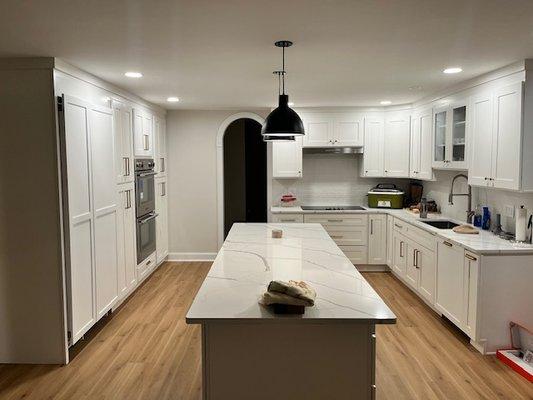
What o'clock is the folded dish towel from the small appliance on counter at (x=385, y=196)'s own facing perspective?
The folded dish towel is roughly at 12 o'clock from the small appliance on counter.

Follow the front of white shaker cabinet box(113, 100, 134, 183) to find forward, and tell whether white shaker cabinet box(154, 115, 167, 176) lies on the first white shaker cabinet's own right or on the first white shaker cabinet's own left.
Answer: on the first white shaker cabinet's own left

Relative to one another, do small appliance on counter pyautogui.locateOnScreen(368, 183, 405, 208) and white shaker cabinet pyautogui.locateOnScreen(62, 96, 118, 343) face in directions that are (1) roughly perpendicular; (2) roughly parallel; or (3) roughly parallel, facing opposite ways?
roughly perpendicular

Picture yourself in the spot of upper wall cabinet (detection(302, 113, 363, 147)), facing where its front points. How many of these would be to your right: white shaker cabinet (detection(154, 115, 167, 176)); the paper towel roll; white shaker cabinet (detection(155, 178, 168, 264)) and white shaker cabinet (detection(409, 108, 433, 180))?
2

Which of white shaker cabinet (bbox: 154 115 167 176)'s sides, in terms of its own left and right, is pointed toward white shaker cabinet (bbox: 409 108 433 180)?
front

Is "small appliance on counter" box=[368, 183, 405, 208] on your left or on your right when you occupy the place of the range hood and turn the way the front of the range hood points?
on your left

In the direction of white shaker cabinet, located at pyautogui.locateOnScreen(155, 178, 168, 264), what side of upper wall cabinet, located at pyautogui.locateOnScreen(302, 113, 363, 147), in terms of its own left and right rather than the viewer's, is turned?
right

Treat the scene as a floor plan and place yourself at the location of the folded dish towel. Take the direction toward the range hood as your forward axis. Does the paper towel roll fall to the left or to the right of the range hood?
right

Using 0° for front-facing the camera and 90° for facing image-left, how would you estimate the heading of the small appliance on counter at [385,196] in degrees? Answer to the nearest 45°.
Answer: approximately 0°

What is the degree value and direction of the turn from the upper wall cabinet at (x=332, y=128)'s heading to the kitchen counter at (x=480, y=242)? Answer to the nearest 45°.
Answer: approximately 45° to its left

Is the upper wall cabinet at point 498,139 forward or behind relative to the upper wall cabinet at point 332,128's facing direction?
forward

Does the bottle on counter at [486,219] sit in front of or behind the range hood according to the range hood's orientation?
in front

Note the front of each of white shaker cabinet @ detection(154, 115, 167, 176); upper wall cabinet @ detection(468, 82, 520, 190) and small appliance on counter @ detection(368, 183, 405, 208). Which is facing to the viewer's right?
the white shaker cabinet
